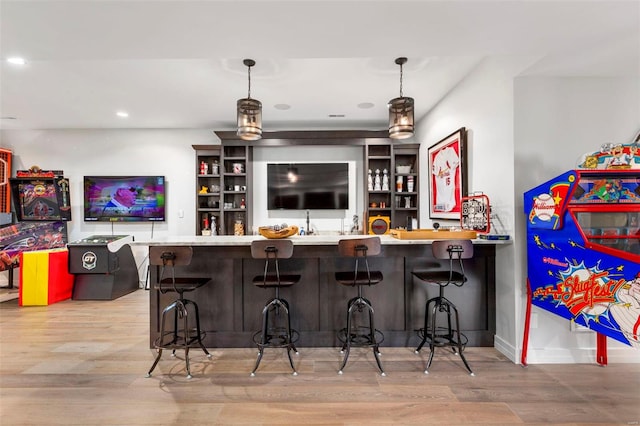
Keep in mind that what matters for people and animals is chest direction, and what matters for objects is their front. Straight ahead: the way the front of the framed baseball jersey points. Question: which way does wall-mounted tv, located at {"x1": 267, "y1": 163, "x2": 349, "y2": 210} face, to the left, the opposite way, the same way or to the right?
to the left

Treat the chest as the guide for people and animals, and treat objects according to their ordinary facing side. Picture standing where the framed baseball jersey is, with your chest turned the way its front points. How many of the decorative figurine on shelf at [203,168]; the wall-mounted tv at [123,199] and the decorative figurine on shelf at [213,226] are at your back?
0

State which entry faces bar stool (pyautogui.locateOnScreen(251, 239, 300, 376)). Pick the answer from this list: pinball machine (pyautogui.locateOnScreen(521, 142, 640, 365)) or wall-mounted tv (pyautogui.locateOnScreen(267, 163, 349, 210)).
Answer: the wall-mounted tv

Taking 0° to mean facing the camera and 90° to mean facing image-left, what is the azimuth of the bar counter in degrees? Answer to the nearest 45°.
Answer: approximately 0°

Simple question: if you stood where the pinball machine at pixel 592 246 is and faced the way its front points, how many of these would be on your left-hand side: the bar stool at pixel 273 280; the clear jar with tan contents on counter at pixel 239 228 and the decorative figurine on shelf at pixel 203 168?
0

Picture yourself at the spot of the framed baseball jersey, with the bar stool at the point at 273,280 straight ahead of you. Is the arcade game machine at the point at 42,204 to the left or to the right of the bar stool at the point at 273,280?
right

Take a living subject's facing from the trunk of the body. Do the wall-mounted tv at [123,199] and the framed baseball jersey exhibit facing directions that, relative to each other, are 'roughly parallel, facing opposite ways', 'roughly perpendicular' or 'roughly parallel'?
roughly perpendicular

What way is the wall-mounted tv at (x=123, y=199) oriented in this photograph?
toward the camera
